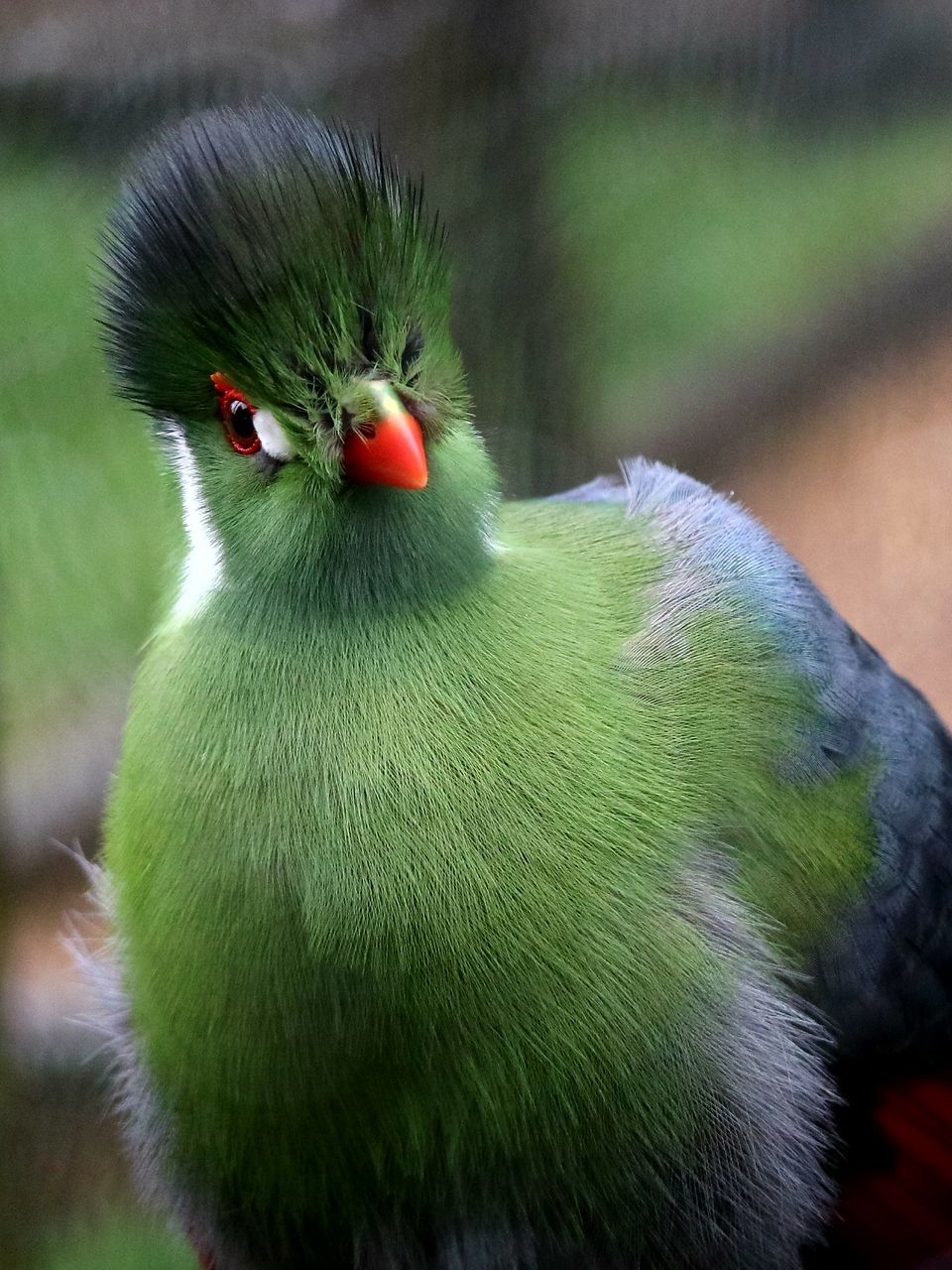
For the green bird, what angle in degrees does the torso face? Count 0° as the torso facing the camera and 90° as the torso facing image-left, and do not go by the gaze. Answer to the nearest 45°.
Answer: approximately 45°
